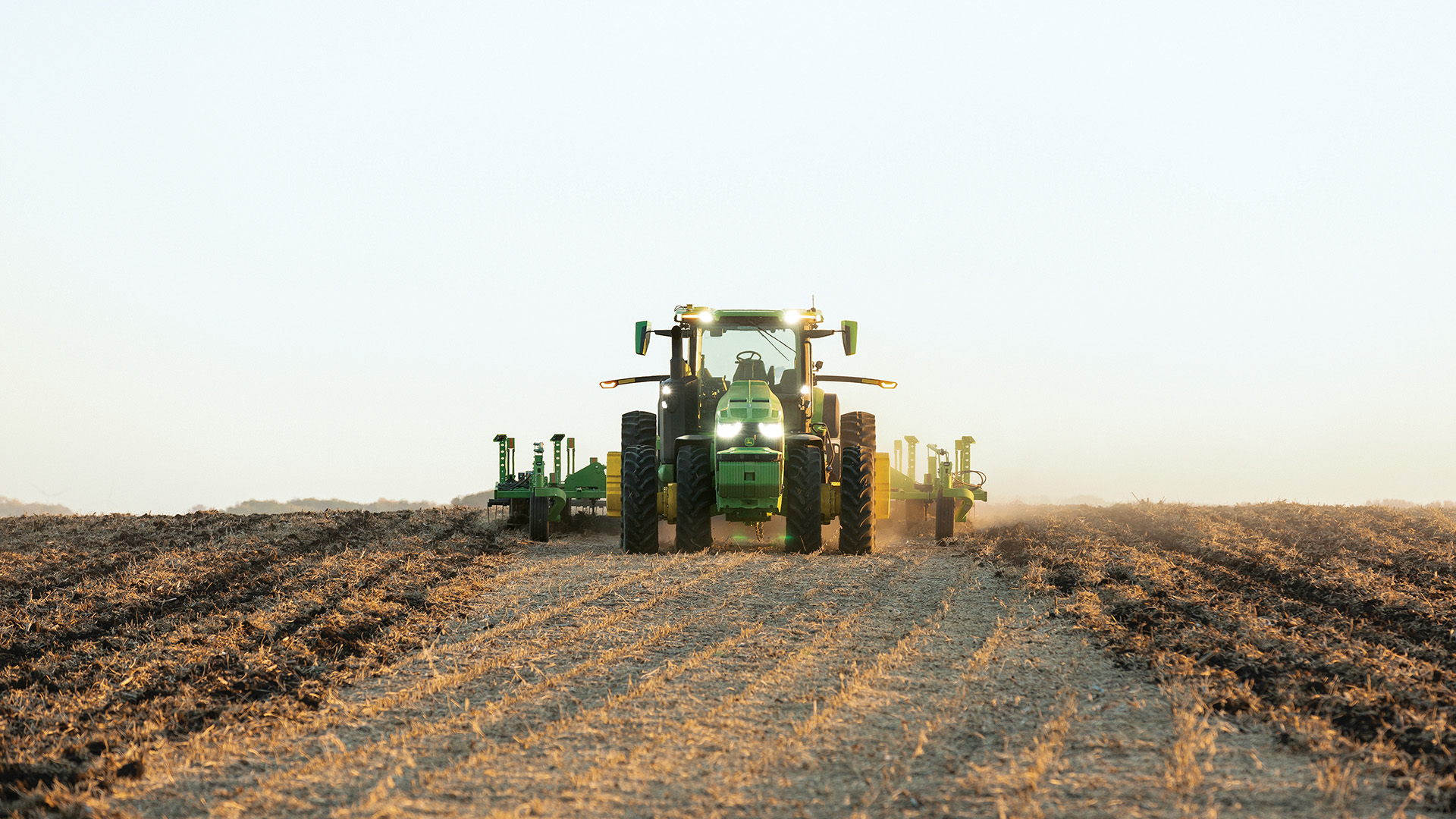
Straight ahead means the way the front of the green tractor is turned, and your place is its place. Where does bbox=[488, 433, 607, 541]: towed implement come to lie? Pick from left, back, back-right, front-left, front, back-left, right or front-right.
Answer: back-right

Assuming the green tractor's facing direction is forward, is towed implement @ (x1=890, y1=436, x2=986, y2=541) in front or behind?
behind

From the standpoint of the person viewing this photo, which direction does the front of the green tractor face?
facing the viewer
